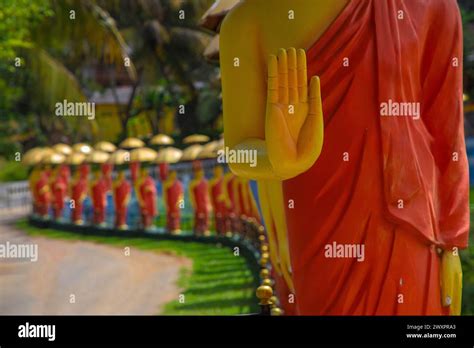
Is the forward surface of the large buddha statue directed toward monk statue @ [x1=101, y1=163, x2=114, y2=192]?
no

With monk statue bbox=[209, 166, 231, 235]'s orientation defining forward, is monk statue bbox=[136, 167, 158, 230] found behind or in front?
behind

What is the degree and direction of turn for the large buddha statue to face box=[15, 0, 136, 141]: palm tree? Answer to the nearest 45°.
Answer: approximately 135° to its right

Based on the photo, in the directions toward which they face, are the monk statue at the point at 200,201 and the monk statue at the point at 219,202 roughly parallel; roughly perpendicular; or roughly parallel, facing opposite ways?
roughly parallel

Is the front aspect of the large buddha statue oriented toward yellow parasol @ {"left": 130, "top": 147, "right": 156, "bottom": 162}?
no

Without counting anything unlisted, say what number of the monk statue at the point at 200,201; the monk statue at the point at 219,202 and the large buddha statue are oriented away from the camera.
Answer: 0

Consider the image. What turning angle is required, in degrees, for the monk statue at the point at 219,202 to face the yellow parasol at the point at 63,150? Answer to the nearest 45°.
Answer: approximately 180°

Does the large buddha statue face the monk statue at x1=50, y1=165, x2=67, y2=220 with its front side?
no

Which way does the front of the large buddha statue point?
toward the camera

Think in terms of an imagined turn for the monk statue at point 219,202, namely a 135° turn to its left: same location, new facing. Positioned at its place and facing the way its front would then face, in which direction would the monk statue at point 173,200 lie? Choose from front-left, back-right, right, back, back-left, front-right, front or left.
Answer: front-left
